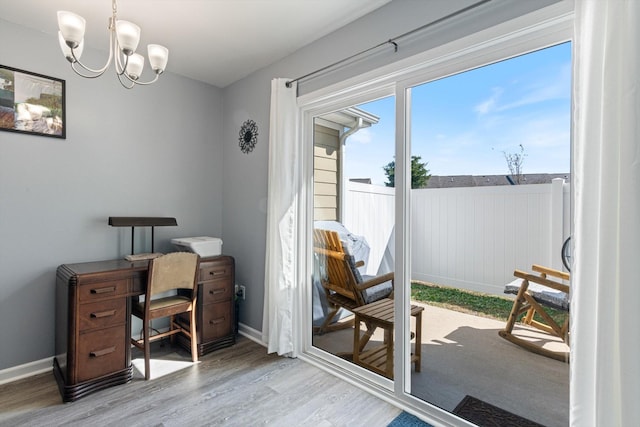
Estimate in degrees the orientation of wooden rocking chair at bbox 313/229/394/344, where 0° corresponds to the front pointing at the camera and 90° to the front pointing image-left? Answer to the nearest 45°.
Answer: approximately 225°

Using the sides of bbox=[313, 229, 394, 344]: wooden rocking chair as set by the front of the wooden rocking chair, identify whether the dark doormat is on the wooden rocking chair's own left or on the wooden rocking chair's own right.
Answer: on the wooden rocking chair's own right

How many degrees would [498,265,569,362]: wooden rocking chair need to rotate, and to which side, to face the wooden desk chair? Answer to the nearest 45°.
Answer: approximately 45° to its left
